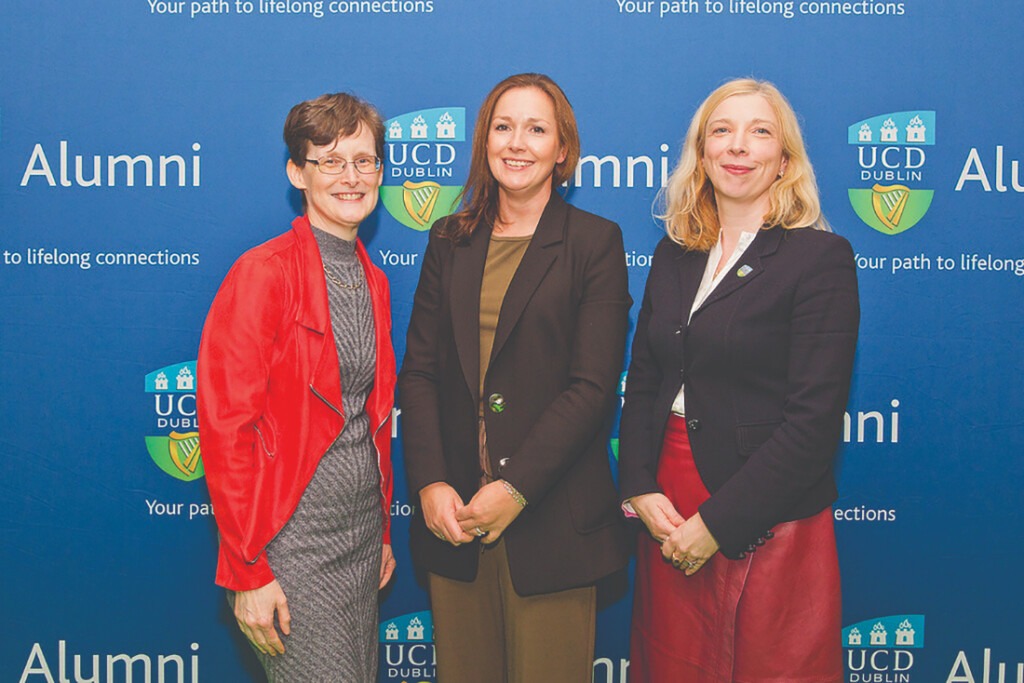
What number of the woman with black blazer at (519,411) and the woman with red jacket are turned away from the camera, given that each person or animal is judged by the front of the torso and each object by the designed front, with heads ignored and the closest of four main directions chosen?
0

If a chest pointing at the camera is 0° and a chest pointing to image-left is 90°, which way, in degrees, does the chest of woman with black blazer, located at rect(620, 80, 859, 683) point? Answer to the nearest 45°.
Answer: approximately 45°

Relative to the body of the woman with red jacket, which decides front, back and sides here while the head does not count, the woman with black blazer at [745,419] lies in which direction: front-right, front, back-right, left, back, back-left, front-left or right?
front-left

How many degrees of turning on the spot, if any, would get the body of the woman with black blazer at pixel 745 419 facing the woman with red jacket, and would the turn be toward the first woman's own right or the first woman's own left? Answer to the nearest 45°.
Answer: approximately 45° to the first woman's own right

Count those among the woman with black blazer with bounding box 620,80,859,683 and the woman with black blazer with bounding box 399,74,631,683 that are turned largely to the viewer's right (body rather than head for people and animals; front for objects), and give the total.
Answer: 0

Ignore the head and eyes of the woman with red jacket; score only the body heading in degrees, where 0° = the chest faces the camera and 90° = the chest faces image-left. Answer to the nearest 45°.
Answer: approximately 315°

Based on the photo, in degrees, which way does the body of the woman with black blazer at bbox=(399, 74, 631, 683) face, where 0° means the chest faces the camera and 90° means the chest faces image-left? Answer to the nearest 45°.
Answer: approximately 45°
